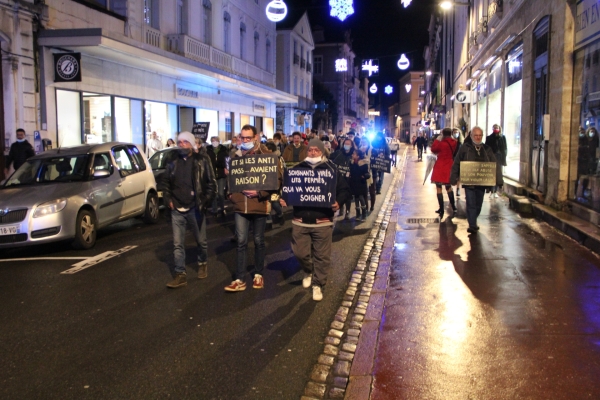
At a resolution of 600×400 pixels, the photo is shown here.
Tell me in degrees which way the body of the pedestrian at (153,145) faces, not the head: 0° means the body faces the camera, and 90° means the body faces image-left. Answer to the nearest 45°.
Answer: approximately 0°

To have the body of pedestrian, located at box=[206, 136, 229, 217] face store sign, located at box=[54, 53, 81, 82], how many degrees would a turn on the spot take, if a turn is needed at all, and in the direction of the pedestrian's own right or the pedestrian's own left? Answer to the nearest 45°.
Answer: approximately 135° to the pedestrian's own right

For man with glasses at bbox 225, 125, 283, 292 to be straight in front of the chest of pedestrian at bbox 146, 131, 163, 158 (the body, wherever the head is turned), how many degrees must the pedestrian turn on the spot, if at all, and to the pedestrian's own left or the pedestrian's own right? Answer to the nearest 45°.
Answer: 0° — they already face them

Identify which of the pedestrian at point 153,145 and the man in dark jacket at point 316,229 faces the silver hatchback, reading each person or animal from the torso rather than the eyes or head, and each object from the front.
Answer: the pedestrian

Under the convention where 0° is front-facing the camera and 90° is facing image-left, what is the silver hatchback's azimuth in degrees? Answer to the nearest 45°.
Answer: approximately 45°

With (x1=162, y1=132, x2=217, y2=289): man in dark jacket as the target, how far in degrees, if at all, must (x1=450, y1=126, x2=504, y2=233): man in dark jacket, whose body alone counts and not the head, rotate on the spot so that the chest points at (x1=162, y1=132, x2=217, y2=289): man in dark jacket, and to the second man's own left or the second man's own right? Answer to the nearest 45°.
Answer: approximately 45° to the second man's own right

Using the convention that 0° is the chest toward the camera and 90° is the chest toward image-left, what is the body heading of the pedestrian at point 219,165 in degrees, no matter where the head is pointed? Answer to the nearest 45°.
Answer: approximately 0°
